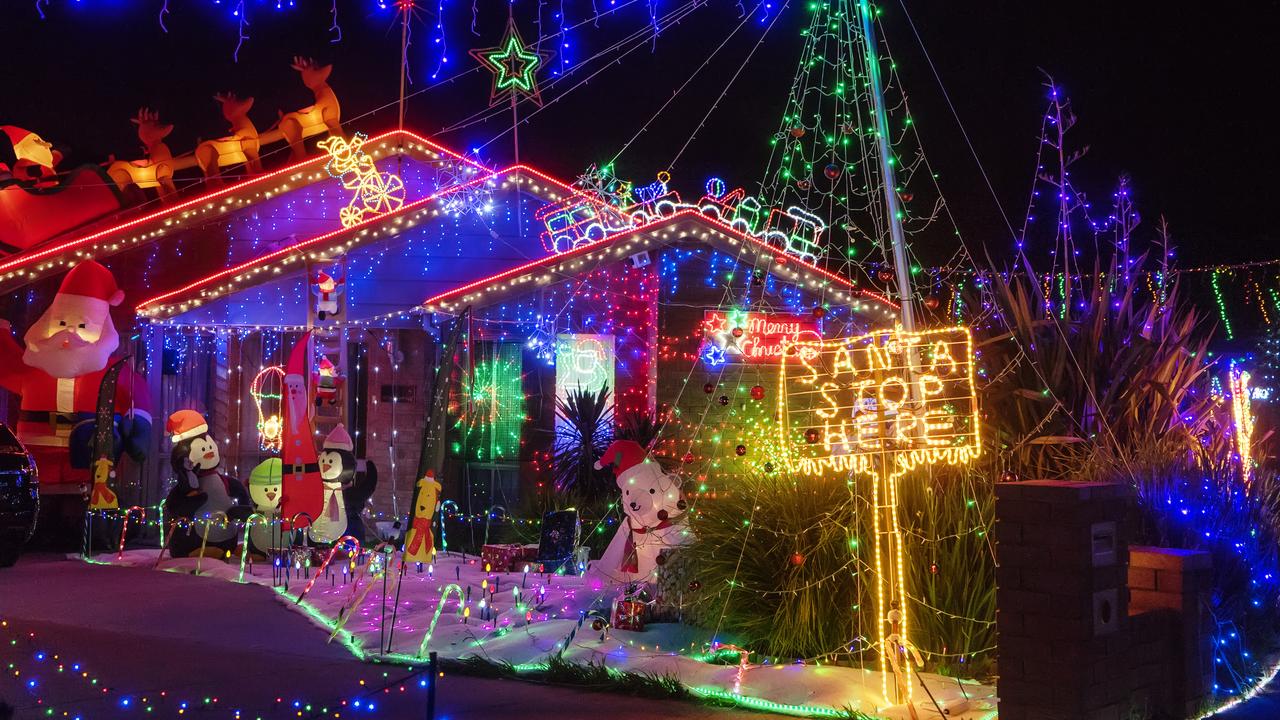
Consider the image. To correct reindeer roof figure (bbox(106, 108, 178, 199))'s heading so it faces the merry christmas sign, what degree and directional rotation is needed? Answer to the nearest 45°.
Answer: approximately 45° to its right

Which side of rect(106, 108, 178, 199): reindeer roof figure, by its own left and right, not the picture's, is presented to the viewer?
right

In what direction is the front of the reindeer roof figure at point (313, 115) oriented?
to the viewer's right

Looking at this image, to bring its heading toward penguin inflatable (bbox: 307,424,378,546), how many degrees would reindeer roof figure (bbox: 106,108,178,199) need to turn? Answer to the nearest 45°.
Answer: approximately 90° to its right

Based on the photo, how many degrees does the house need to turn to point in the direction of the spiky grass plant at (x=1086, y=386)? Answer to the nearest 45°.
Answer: approximately 45° to its left

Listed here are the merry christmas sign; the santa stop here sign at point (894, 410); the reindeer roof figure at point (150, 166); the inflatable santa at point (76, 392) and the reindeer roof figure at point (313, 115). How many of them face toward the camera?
3

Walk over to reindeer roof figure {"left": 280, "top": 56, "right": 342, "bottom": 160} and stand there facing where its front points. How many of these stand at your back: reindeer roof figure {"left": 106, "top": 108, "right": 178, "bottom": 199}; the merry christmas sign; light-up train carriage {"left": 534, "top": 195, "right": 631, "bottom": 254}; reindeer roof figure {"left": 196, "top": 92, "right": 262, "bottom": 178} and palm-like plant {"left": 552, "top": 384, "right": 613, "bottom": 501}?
2

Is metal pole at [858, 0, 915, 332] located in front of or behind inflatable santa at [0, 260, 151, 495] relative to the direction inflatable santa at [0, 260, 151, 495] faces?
in front

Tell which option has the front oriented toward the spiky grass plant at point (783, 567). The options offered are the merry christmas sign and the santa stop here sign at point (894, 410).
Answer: the merry christmas sign

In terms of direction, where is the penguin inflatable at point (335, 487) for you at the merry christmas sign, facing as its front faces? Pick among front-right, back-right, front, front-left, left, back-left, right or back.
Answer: right

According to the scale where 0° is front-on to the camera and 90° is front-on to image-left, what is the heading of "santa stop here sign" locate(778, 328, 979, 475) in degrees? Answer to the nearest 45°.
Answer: approximately 0°

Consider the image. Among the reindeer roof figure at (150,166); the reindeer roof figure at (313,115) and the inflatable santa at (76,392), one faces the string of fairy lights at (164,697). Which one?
the inflatable santa

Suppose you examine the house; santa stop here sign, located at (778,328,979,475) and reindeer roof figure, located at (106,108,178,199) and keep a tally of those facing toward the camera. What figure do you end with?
2

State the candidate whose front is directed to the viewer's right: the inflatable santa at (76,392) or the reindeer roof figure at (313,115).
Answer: the reindeer roof figure

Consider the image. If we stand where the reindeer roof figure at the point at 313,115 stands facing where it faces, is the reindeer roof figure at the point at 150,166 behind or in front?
behind
